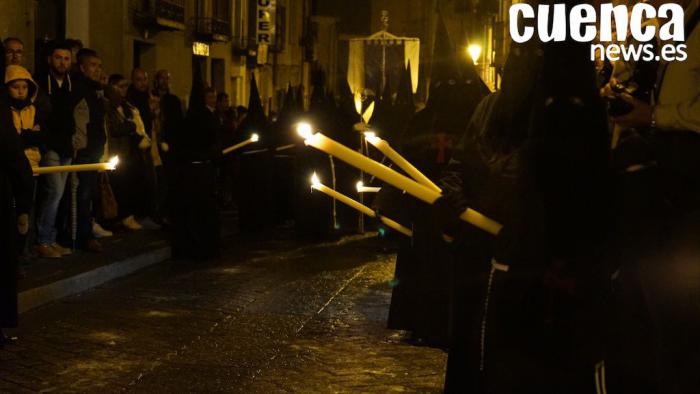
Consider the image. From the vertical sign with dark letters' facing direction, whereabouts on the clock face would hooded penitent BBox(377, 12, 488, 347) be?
The hooded penitent is roughly at 12 o'clock from the vertical sign with dark letters.

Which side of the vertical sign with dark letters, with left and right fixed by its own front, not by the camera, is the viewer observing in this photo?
front

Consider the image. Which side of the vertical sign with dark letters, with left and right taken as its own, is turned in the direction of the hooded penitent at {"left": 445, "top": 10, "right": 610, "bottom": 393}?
front

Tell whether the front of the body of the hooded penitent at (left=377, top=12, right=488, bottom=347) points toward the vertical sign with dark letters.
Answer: no
